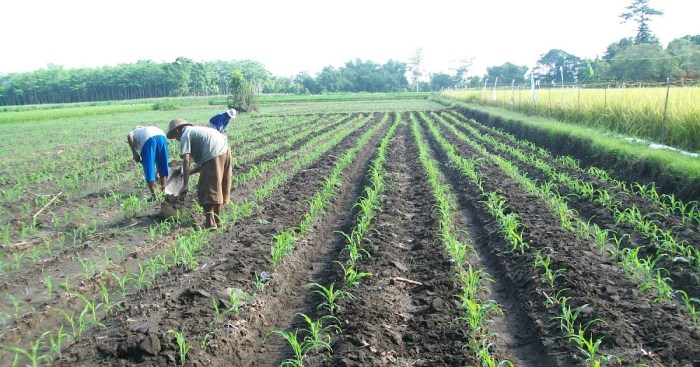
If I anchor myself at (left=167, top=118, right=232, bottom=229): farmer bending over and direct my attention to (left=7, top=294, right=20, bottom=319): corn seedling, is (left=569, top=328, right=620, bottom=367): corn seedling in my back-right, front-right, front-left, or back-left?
front-left

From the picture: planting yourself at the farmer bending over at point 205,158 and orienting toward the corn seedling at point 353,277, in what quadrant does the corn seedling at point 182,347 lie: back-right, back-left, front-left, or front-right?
front-right

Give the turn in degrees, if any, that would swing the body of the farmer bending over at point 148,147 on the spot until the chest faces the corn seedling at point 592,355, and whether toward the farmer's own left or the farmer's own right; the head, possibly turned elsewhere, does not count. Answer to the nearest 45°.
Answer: approximately 180°

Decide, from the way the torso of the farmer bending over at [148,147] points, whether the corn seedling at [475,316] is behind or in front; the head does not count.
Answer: behind

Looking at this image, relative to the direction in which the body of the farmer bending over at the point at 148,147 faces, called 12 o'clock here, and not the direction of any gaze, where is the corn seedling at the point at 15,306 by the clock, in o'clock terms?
The corn seedling is roughly at 8 o'clock from the farmer bending over.

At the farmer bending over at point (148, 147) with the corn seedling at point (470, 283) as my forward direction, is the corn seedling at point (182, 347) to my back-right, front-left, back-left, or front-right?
front-right

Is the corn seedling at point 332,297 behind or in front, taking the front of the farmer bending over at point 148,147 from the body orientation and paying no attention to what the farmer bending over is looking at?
behind

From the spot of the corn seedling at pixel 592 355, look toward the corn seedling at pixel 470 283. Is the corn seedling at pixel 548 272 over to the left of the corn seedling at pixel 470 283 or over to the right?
right

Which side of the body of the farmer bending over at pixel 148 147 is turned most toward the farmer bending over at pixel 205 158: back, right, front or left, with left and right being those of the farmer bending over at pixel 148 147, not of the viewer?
back

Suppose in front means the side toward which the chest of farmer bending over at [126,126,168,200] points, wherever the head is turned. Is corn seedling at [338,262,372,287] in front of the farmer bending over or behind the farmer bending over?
behind

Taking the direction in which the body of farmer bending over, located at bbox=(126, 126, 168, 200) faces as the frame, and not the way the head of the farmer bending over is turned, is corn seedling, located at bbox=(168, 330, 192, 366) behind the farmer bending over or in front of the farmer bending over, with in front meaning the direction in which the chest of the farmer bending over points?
behind

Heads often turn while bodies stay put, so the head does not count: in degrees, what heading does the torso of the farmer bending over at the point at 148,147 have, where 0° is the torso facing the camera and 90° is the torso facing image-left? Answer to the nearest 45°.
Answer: approximately 135°

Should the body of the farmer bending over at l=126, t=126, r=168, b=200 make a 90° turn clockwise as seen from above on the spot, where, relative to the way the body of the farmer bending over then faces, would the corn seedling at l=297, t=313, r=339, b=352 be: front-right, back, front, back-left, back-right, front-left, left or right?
back-right

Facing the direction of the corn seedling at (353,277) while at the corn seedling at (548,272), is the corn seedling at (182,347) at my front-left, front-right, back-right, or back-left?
front-left
